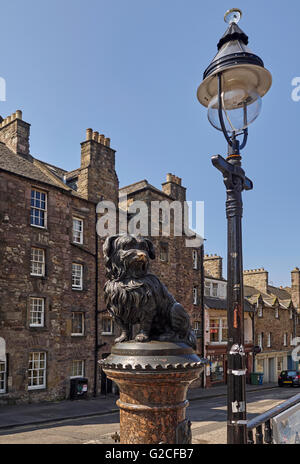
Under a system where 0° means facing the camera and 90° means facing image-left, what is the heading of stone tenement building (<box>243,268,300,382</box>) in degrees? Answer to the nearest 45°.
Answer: approximately 0°

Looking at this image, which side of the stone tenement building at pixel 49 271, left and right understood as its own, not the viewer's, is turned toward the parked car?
left

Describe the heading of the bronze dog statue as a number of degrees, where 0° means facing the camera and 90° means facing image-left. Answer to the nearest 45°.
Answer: approximately 45°

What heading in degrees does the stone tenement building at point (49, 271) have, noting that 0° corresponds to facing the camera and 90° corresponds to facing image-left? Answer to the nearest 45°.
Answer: approximately 315°

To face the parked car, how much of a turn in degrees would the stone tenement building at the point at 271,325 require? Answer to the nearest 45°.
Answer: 0° — it already faces it

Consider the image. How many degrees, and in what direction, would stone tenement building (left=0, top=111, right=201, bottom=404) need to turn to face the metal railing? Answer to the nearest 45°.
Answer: approximately 45° to its right

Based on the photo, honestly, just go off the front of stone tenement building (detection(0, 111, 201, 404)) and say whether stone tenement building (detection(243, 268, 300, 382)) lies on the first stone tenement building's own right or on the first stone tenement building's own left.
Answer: on the first stone tenement building's own left

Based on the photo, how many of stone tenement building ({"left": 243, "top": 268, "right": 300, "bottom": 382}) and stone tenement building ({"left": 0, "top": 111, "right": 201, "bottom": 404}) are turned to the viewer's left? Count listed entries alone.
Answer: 0

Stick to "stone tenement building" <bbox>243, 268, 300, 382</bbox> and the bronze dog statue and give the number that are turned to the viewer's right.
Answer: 0

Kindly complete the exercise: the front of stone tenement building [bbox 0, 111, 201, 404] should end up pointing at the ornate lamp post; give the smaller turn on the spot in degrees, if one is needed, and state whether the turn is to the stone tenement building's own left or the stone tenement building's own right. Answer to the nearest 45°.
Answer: approximately 45° to the stone tenement building's own right

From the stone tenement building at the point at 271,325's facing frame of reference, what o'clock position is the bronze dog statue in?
The bronze dog statue is roughly at 12 o'clock from the stone tenement building.

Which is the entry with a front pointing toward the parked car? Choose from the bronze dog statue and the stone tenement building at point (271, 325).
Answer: the stone tenement building

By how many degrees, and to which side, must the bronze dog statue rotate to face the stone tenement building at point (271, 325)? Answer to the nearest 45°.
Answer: approximately 135° to its right
